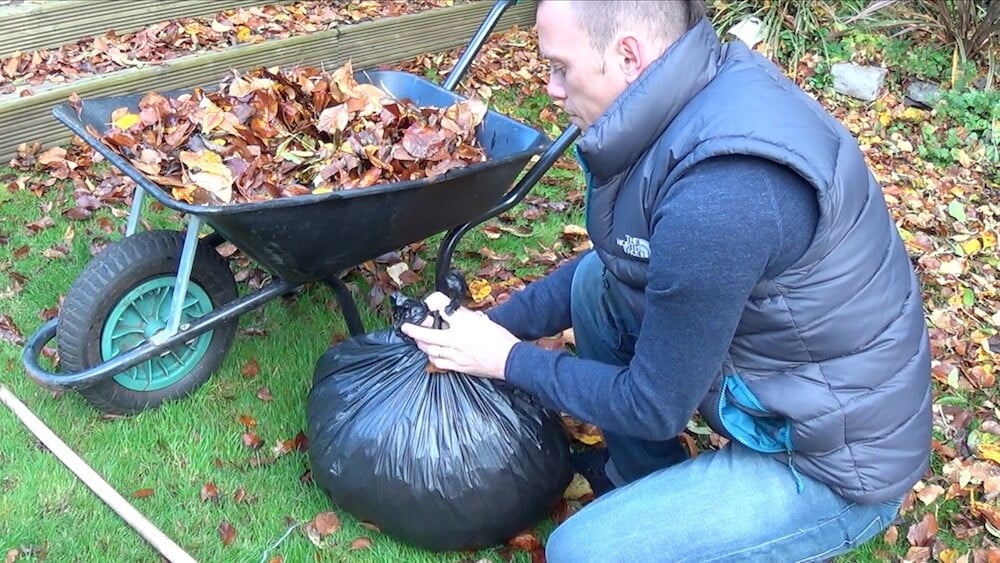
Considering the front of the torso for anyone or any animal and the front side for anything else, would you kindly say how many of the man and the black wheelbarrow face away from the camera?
0

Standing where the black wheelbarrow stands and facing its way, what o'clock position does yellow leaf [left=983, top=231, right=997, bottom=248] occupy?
The yellow leaf is roughly at 7 o'clock from the black wheelbarrow.

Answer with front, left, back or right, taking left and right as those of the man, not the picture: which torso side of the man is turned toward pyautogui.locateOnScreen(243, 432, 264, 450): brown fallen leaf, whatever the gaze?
front

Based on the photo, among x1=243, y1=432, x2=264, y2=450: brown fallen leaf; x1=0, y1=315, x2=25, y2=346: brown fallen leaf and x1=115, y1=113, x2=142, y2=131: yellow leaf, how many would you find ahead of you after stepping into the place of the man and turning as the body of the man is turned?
3

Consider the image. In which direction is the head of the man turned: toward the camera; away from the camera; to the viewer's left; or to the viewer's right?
to the viewer's left

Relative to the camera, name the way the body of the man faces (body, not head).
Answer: to the viewer's left

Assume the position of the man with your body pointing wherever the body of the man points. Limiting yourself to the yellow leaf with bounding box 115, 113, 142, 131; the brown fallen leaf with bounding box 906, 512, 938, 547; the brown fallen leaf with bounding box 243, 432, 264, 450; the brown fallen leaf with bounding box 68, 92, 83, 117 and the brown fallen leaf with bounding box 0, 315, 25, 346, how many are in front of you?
4

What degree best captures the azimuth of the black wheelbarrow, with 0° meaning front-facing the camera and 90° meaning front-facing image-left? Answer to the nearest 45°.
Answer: approximately 45°

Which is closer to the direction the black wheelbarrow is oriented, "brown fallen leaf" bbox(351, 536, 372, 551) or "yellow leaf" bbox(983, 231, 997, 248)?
the brown fallen leaf

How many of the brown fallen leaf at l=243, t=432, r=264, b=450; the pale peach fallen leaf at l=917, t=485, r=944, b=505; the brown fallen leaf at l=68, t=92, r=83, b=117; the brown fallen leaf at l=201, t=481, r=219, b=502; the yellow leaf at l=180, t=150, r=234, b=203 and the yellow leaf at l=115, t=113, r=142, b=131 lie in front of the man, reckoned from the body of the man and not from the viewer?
5

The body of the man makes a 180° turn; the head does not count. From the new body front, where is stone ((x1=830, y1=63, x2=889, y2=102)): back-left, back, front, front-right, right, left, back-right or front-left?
left
